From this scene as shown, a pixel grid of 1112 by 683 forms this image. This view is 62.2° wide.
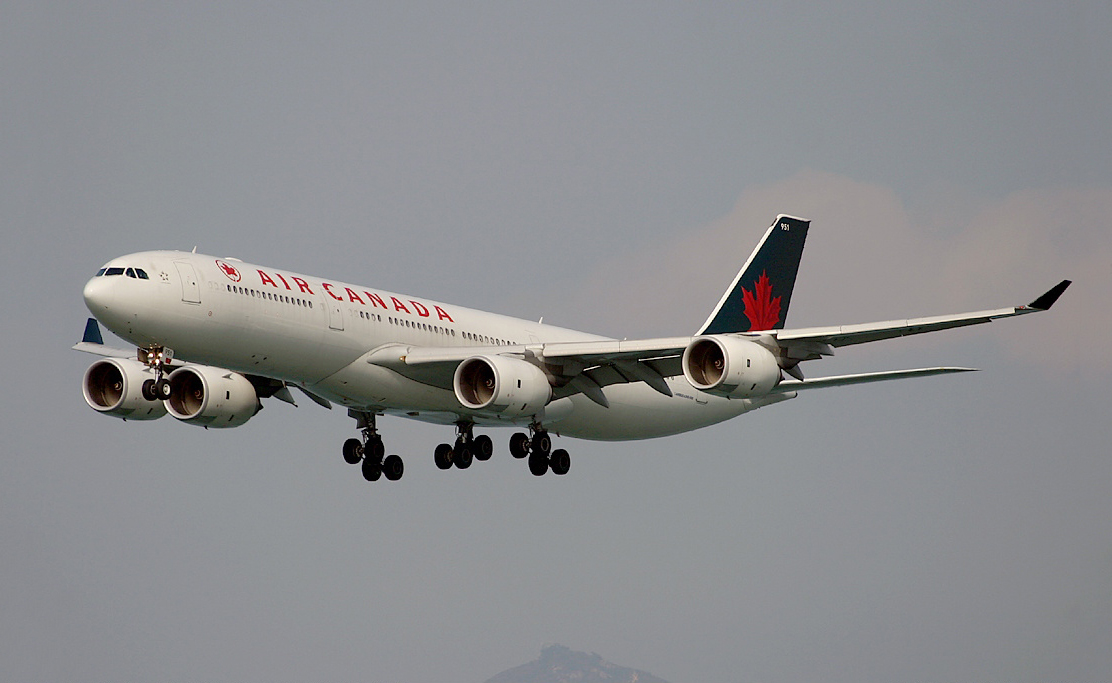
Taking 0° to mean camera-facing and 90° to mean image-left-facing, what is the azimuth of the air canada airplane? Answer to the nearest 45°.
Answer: approximately 45°
